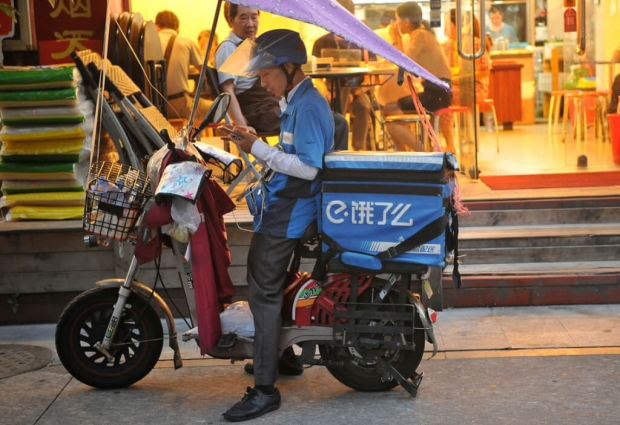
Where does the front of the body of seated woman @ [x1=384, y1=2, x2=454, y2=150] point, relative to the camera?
to the viewer's left

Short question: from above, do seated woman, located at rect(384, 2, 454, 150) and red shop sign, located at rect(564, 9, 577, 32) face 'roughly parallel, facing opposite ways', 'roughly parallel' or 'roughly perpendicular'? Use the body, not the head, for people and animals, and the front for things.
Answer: roughly perpendicular

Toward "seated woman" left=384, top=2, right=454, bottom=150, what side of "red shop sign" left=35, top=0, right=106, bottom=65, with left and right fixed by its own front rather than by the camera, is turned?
left

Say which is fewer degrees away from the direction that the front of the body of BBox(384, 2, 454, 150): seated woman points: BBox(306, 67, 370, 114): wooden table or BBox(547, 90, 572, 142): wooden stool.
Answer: the wooden table

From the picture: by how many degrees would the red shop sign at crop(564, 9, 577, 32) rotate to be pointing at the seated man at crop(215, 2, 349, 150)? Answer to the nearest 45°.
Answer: approximately 45° to its right

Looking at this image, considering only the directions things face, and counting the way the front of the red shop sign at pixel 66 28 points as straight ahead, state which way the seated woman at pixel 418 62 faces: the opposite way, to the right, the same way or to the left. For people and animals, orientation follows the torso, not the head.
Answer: to the right

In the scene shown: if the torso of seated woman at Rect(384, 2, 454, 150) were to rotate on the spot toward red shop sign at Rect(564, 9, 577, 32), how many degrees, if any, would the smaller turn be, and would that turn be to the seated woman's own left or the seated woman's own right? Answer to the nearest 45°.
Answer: approximately 180°

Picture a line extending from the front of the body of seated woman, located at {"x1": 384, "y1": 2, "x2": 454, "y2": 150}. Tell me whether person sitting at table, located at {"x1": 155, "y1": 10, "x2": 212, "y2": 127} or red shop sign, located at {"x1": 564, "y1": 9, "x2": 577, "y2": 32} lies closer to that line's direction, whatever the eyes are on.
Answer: the person sitting at table

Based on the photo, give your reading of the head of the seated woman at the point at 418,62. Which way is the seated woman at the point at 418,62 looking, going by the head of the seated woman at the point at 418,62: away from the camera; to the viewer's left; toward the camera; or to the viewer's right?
to the viewer's left

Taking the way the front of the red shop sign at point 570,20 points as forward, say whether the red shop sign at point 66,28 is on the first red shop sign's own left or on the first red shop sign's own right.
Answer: on the first red shop sign's own right

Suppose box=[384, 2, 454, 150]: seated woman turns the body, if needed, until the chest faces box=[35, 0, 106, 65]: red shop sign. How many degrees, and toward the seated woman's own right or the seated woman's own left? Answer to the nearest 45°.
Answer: approximately 45° to the seated woman's own left

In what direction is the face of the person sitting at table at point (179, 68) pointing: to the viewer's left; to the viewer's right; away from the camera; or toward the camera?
away from the camera

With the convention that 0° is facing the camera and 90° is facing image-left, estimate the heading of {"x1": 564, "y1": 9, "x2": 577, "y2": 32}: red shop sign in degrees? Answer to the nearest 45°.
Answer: approximately 0°

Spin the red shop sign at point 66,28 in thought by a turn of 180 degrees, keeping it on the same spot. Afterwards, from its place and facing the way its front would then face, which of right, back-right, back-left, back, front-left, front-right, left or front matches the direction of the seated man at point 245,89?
back-right

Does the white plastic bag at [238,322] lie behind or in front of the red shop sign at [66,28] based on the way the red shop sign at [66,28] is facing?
in front
